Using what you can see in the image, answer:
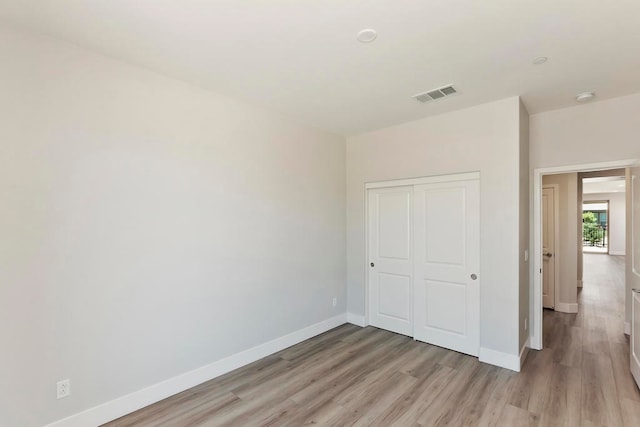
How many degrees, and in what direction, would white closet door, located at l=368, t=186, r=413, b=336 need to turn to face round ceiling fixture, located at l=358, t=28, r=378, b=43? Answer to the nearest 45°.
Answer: approximately 45° to its left

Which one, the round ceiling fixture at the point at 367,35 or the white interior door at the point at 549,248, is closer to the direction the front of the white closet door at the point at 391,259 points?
the round ceiling fixture

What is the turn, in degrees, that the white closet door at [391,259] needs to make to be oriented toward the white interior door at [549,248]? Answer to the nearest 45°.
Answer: approximately 180°

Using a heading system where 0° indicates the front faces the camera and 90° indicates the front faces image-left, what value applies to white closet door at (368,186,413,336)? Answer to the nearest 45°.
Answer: approximately 45°

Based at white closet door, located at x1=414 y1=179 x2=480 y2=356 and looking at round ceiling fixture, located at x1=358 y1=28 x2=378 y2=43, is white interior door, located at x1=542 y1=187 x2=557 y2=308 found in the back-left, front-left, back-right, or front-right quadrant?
back-left

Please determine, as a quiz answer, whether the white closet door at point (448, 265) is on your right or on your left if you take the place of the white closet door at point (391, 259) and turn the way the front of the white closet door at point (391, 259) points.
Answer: on your left

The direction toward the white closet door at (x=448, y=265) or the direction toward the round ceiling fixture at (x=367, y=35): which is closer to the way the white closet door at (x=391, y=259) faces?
the round ceiling fixture
